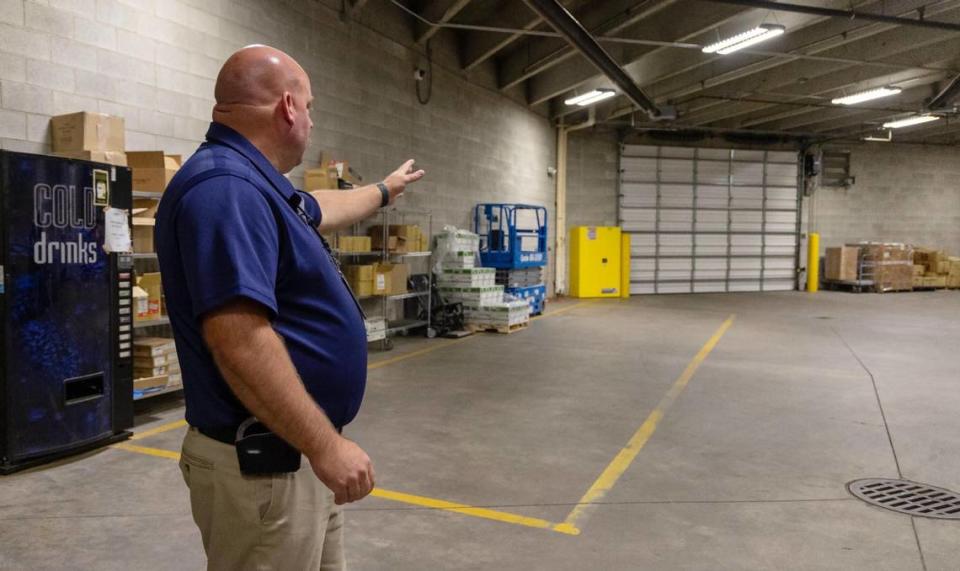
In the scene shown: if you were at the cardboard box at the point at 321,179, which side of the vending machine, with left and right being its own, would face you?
left

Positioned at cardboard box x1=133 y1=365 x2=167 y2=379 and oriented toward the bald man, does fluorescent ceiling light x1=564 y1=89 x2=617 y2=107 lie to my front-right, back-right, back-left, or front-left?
back-left

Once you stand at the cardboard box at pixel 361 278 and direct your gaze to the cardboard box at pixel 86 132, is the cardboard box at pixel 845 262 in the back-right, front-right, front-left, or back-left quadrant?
back-left

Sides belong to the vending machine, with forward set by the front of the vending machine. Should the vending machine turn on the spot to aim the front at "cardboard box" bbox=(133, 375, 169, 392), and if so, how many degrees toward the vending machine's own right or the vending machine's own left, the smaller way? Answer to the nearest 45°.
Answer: approximately 90° to the vending machine's own left

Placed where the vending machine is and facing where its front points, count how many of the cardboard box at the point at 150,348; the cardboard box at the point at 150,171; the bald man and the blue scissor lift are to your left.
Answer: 3

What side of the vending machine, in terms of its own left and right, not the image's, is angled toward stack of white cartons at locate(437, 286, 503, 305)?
left

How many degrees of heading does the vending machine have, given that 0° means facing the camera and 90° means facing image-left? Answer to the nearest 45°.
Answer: approximately 315°

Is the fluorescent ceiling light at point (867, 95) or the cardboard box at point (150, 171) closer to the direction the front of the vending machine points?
the fluorescent ceiling light

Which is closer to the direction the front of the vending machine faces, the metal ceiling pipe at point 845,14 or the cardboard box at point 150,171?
the metal ceiling pipe

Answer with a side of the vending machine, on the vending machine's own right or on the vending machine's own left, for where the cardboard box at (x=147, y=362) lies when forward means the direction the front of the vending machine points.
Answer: on the vending machine's own left

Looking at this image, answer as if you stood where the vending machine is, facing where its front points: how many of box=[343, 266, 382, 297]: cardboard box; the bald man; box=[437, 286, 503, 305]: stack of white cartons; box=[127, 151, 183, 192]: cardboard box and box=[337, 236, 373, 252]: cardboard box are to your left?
4

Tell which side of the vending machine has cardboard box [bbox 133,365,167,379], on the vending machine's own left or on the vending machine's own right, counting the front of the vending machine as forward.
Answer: on the vending machine's own left
